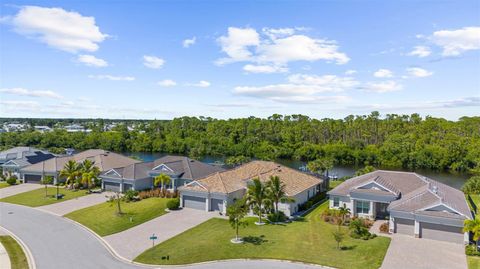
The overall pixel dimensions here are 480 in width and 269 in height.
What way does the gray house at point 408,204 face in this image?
toward the camera

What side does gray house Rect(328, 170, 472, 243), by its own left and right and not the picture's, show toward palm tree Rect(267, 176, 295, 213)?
right

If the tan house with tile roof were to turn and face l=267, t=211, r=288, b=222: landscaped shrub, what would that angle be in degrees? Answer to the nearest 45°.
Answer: approximately 90° to its left

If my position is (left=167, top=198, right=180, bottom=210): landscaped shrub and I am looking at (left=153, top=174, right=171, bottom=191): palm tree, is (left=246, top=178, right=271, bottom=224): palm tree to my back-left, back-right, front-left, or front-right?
back-right

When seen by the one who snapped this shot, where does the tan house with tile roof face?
facing the viewer and to the left of the viewer

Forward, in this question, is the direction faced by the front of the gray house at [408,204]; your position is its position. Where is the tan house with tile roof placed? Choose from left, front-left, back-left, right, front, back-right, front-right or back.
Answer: right

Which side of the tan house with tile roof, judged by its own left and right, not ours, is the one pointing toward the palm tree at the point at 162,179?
right

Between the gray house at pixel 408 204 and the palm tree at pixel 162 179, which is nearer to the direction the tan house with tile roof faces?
the palm tree

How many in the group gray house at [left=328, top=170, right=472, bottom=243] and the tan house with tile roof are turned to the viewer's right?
0

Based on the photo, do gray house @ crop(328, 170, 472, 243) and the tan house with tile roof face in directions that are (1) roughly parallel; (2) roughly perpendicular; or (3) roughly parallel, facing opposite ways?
roughly parallel

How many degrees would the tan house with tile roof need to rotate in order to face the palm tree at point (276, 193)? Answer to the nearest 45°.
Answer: approximately 90° to its left

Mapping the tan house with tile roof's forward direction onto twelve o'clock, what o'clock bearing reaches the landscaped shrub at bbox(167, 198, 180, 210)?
The landscaped shrub is roughly at 1 o'clock from the tan house with tile roof.

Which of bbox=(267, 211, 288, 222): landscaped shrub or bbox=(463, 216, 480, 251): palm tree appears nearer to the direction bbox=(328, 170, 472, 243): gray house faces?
the palm tree

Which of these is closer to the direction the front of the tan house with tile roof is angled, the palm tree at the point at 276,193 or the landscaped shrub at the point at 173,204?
the landscaped shrub

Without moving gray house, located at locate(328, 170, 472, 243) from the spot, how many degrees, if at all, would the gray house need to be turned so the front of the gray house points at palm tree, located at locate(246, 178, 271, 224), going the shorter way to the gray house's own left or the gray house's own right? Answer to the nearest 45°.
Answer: approximately 90° to the gray house's own right
